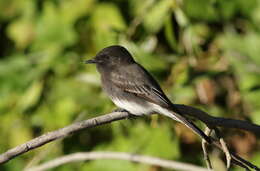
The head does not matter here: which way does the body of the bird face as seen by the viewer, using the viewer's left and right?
facing to the left of the viewer
